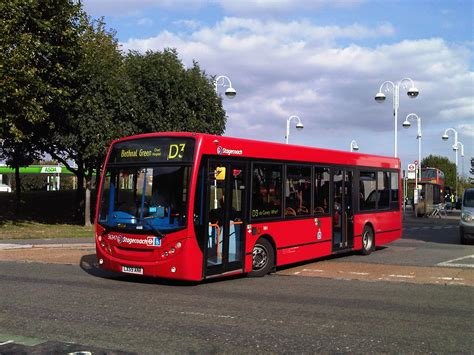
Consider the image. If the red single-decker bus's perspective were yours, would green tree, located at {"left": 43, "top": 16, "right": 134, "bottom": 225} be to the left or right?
on its right

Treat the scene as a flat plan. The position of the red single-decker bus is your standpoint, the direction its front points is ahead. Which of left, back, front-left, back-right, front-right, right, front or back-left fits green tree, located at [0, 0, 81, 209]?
right

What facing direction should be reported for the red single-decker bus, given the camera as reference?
facing the viewer and to the left of the viewer

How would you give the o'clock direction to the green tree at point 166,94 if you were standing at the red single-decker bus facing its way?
The green tree is roughly at 4 o'clock from the red single-decker bus.

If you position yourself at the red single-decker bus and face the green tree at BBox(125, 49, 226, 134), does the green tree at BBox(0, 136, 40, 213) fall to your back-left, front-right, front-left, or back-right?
front-left

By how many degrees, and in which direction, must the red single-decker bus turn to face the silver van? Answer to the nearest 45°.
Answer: approximately 180°

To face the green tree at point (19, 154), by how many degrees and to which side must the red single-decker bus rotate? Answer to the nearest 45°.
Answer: approximately 90° to its right

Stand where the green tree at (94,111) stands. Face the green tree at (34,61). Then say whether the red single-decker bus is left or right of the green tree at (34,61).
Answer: left
